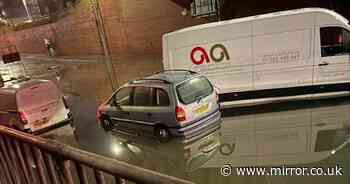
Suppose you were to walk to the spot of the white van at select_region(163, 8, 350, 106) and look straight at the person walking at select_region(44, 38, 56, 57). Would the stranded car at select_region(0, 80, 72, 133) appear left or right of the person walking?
left

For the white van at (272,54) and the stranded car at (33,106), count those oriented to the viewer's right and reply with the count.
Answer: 1

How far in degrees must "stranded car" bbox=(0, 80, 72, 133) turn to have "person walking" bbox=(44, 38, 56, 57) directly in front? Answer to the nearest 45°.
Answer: approximately 45° to its right

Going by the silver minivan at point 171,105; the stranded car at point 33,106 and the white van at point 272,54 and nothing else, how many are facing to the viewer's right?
1

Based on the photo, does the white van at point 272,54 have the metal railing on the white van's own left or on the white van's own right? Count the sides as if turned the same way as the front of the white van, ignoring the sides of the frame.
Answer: on the white van's own right

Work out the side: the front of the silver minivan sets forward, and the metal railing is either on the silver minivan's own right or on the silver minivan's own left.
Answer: on the silver minivan's own left

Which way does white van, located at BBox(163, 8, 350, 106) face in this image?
to the viewer's right

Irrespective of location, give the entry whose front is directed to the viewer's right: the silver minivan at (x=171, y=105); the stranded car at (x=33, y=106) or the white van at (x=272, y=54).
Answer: the white van

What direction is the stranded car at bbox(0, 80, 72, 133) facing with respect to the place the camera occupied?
facing away from the viewer and to the left of the viewer

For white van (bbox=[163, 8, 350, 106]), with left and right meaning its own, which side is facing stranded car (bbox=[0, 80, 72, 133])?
back

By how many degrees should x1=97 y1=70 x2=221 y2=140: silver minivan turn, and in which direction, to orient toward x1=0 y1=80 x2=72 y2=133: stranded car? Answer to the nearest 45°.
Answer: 0° — it already faces it

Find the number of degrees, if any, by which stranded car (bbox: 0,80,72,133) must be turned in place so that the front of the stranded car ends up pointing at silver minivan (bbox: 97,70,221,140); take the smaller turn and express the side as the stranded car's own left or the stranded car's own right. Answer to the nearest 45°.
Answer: approximately 180°

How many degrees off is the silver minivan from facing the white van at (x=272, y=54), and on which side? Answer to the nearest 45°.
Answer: approximately 135° to its right

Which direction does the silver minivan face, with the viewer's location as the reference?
facing away from the viewer and to the left of the viewer

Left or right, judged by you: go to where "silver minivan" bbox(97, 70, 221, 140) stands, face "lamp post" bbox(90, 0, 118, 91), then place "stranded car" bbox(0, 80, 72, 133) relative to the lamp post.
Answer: left

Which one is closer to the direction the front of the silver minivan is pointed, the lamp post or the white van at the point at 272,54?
the lamp post

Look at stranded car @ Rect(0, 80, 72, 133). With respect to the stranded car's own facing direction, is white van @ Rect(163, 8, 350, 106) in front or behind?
behind
